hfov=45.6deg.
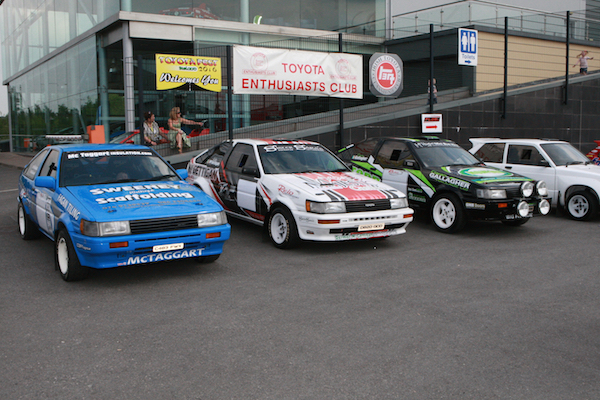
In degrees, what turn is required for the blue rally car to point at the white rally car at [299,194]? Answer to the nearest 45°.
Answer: approximately 90° to its left

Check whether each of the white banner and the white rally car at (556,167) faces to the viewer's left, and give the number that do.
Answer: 0

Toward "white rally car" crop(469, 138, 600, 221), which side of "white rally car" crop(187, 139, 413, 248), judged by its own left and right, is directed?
left

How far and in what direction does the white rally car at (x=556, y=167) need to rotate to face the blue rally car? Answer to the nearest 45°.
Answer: approximately 90° to its right

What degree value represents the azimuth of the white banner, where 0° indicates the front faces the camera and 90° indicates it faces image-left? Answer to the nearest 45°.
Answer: approximately 0°

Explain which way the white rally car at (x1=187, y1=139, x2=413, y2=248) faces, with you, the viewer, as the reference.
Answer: facing the viewer and to the right of the viewer

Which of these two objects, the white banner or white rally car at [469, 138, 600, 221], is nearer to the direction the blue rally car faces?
the white rally car

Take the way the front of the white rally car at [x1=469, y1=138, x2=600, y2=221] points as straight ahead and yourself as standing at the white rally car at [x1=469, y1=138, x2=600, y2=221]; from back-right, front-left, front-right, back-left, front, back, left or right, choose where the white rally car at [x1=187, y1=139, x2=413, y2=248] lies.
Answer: right

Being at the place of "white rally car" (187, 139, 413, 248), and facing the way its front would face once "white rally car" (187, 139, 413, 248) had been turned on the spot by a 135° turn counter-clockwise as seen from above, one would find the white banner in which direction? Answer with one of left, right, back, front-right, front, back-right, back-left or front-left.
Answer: front

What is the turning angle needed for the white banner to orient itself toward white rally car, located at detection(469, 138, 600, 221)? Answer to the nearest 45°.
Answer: approximately 45° to its left

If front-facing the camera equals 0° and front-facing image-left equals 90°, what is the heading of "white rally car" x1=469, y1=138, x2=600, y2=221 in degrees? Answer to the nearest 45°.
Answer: approximately 315°
